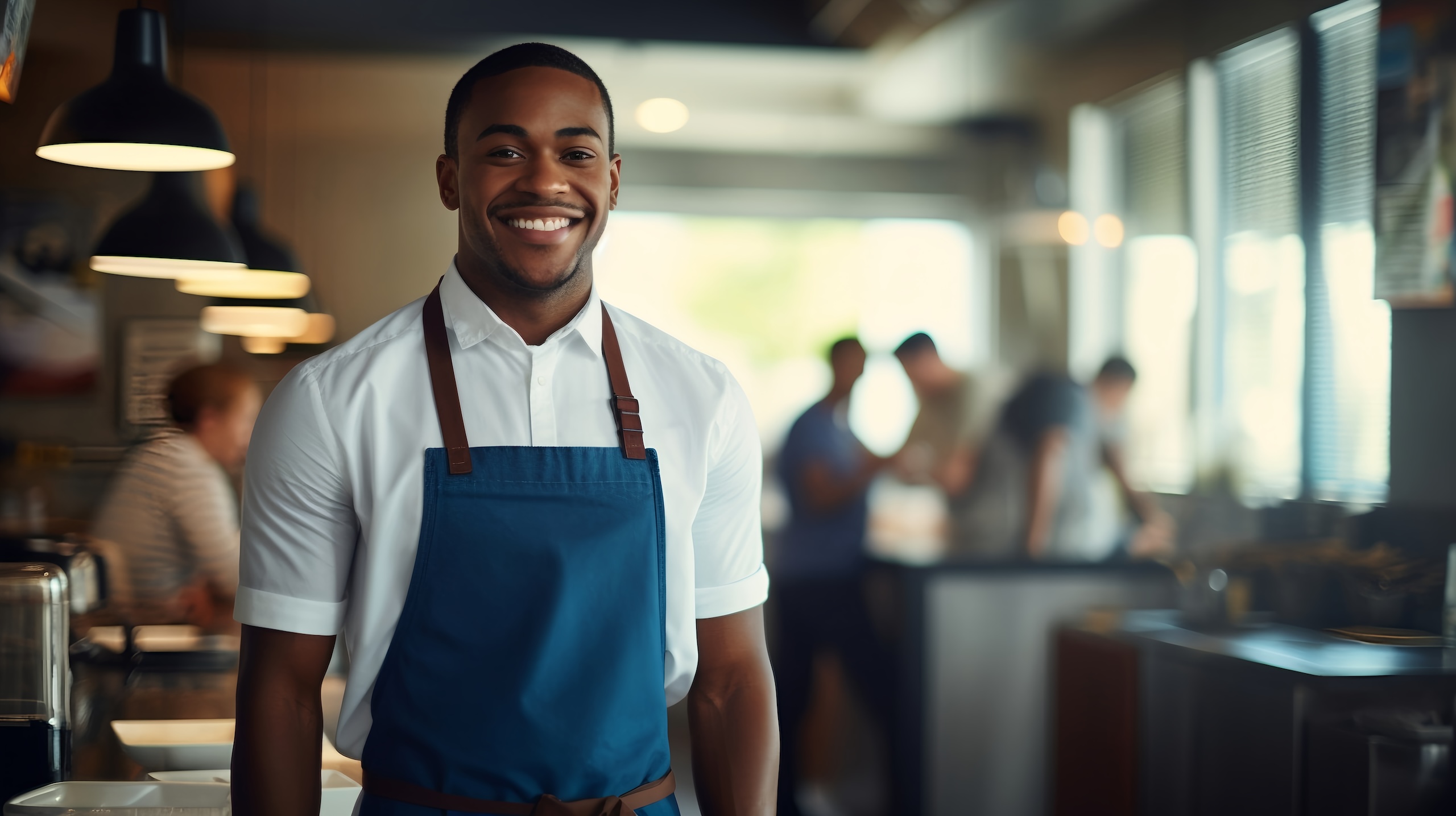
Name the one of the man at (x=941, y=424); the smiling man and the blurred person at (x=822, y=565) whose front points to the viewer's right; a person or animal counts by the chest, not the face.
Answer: the blurred person

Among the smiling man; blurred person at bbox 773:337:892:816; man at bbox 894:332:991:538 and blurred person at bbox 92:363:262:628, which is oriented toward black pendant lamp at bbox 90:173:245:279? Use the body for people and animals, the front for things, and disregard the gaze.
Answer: the man

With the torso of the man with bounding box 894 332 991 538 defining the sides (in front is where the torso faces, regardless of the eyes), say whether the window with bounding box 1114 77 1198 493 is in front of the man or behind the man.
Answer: behind

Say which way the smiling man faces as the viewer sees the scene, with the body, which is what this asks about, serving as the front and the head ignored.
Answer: toward the camera

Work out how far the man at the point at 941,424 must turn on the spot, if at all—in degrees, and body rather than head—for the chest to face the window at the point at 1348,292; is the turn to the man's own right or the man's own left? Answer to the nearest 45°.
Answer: approximately 135° to the man's own left

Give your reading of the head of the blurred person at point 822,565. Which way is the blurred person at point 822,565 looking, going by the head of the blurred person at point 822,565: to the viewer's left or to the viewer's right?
to the viewer's right

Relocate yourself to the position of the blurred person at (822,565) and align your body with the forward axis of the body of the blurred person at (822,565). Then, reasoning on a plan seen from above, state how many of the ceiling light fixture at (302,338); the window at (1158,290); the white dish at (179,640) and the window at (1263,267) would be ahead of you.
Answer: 2

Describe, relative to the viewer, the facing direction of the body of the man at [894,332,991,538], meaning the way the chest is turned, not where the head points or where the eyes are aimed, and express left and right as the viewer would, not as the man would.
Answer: facing the viewer and to the left of the viewer

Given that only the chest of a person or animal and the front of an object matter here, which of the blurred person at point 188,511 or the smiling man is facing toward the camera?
the smiling man

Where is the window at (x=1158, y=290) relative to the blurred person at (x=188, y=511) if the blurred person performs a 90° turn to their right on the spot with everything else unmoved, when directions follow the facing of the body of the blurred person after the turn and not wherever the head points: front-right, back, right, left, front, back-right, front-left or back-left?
left

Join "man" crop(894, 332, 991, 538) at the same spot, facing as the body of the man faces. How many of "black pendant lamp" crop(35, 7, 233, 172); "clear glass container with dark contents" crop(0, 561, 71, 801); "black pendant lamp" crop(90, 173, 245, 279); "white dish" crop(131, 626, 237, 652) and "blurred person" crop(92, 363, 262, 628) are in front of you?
5

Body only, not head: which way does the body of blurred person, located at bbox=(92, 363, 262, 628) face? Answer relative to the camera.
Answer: to the viewer's right

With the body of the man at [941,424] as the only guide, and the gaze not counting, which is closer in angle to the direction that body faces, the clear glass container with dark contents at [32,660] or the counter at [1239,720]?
the clear glass container with dark contents

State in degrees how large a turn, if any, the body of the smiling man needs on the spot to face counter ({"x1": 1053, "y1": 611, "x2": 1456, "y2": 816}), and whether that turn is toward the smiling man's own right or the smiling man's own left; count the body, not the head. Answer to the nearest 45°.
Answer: approximately 135° to the smiling man's own left

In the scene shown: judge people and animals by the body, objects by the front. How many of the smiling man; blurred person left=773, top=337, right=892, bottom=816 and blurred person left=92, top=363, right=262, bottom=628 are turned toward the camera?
1

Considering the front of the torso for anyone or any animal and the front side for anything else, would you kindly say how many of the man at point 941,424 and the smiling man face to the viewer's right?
0

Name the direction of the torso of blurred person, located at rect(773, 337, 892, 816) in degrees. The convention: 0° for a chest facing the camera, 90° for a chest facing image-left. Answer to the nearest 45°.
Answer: approximately 270°

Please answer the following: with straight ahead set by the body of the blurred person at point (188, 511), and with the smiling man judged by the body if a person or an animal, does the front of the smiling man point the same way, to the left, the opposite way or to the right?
to the right
